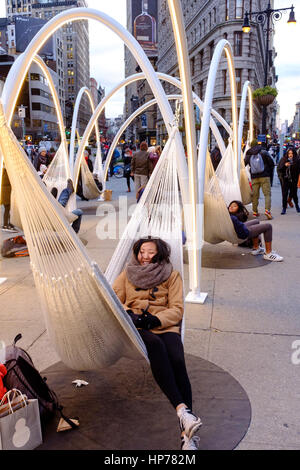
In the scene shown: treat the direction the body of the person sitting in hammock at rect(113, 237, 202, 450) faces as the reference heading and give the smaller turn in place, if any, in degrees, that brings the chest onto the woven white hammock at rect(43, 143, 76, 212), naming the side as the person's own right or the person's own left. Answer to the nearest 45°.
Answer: approximately 180°

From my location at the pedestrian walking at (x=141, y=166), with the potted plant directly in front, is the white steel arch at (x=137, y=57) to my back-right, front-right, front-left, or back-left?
back-right

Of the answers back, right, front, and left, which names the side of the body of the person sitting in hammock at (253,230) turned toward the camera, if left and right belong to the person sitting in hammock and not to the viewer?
right

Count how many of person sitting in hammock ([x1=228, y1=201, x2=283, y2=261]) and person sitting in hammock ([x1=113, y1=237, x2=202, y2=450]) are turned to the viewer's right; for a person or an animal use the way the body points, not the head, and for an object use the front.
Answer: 1

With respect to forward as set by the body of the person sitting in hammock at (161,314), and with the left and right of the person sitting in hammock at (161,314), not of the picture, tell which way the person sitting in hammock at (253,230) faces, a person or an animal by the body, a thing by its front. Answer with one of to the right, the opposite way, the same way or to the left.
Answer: to the left

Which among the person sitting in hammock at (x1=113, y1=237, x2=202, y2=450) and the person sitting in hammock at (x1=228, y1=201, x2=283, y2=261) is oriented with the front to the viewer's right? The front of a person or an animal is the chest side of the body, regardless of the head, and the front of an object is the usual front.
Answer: the person sitting in hammock at (x1=228, y1=201, x2=283, y2=261)

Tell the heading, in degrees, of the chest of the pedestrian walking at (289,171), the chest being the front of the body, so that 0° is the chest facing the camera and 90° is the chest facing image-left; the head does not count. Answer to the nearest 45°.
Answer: approximately 0°
